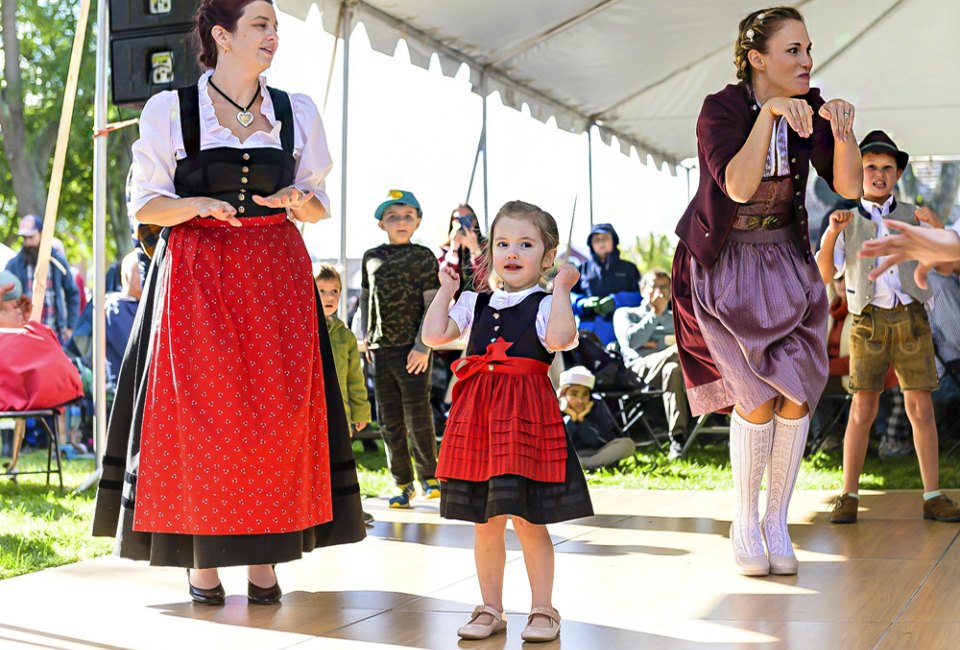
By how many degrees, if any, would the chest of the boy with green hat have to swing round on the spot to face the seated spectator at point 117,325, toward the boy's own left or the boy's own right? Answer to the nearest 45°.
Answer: approximately 135° to the boy's own right

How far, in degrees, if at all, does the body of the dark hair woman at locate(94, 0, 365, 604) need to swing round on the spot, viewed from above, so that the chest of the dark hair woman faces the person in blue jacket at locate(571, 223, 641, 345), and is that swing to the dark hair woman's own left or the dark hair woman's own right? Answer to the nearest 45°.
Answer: approximately 135° to the dark hair woman's own left

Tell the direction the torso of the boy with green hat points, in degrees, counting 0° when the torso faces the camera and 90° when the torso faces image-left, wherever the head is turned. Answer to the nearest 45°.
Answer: approximately 0°

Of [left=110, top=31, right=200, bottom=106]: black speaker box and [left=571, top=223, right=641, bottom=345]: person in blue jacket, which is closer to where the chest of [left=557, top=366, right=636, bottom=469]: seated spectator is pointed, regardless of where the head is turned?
the black speaker box

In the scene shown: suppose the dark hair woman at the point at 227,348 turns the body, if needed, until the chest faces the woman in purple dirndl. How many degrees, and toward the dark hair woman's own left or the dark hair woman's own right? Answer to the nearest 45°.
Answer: approximately 90° to the dark hair woman's own left
